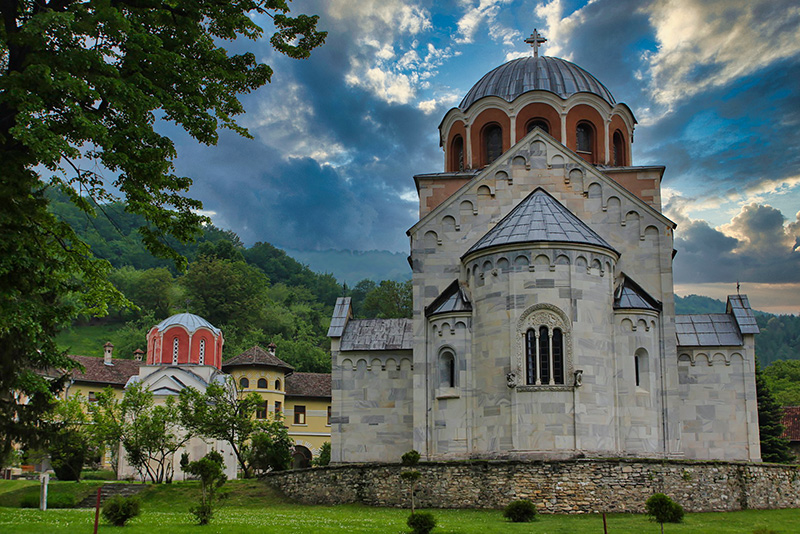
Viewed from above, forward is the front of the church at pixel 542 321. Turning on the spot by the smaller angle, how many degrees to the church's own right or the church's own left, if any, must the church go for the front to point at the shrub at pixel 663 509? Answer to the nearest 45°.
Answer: approximately 180°

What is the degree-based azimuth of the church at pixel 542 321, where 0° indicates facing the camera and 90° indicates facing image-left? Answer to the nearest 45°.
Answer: approximately 180°

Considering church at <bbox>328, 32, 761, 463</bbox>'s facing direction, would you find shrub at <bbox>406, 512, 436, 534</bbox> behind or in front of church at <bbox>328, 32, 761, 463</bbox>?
behind

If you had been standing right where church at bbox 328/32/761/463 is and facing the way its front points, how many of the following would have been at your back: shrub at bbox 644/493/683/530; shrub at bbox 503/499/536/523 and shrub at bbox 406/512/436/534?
3

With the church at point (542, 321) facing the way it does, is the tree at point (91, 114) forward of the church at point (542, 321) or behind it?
behind

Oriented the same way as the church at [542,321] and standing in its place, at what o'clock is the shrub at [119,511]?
The shrub is roughly at 7 o'clock from the church.

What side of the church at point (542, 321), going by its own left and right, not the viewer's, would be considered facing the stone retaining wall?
back

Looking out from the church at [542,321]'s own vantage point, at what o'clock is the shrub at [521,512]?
The shrub is roughly at 6 o'clock from the church.

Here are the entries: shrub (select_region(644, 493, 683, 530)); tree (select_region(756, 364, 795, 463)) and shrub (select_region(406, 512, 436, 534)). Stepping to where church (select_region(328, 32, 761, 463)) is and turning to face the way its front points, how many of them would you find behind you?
2
